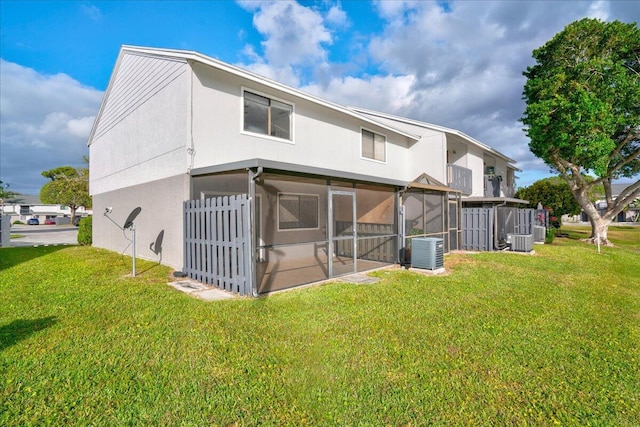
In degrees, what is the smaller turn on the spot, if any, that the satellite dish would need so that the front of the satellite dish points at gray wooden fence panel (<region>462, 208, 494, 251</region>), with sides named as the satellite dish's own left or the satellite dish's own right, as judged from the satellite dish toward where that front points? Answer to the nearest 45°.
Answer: approximately 180°

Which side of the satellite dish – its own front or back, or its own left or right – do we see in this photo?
left

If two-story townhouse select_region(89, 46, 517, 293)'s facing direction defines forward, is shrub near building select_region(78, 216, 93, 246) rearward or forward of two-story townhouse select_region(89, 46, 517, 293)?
forward

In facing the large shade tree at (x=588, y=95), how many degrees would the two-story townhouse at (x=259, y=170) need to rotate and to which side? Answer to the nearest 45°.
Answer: approximately 135° to its right

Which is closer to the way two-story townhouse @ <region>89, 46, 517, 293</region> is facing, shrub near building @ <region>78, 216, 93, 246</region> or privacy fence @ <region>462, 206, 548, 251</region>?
the shrub near building

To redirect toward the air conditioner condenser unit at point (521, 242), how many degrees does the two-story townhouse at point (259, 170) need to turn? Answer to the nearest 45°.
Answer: approximately 135° to its right

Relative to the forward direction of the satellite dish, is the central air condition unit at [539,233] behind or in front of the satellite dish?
behind
